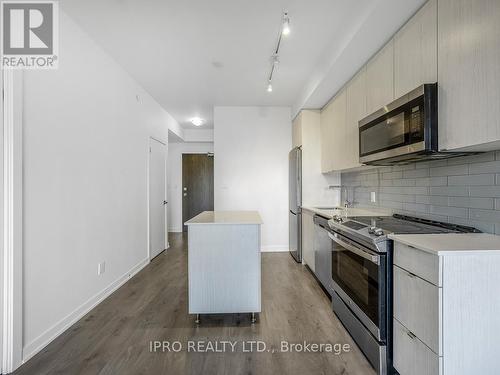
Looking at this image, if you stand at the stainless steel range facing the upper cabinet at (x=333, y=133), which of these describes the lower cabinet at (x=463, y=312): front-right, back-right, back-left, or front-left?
back-right

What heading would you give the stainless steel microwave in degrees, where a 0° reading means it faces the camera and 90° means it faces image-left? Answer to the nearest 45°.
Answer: approximately 45°

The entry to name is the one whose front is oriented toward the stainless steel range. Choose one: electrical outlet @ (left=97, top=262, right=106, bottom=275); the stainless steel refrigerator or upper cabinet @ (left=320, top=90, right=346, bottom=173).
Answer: the electrical outlet

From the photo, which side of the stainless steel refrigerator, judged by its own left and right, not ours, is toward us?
left

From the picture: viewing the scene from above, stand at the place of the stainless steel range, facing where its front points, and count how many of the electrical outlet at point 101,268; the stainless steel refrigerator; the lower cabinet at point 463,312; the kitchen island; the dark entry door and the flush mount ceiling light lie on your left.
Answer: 1

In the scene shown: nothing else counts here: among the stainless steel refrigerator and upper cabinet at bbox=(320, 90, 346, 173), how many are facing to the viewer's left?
2

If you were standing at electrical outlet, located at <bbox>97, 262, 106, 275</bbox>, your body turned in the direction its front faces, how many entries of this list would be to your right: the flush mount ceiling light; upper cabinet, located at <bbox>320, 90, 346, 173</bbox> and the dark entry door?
0

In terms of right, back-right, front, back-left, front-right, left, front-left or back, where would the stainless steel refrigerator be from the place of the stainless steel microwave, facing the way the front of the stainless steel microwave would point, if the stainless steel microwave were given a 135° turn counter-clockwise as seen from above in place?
back-left

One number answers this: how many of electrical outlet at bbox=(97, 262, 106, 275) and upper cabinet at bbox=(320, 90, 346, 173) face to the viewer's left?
1

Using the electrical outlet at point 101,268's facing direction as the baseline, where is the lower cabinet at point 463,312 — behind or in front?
in front

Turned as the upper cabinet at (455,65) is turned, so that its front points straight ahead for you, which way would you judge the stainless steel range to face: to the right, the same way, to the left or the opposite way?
the same way

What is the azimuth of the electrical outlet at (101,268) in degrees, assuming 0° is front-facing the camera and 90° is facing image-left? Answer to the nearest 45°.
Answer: approximately 315°

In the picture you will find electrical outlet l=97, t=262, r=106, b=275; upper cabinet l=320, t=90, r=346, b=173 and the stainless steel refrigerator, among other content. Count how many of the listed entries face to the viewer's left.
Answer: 2

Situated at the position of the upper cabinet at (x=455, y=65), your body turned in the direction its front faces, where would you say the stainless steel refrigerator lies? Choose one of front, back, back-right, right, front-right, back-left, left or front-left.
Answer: right

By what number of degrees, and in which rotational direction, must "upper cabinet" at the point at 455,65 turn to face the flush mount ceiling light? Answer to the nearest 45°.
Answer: approximately 90° to its right

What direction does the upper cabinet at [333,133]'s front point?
to the viewer's left

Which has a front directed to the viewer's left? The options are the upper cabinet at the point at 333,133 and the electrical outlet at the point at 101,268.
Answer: the upper cabinet
